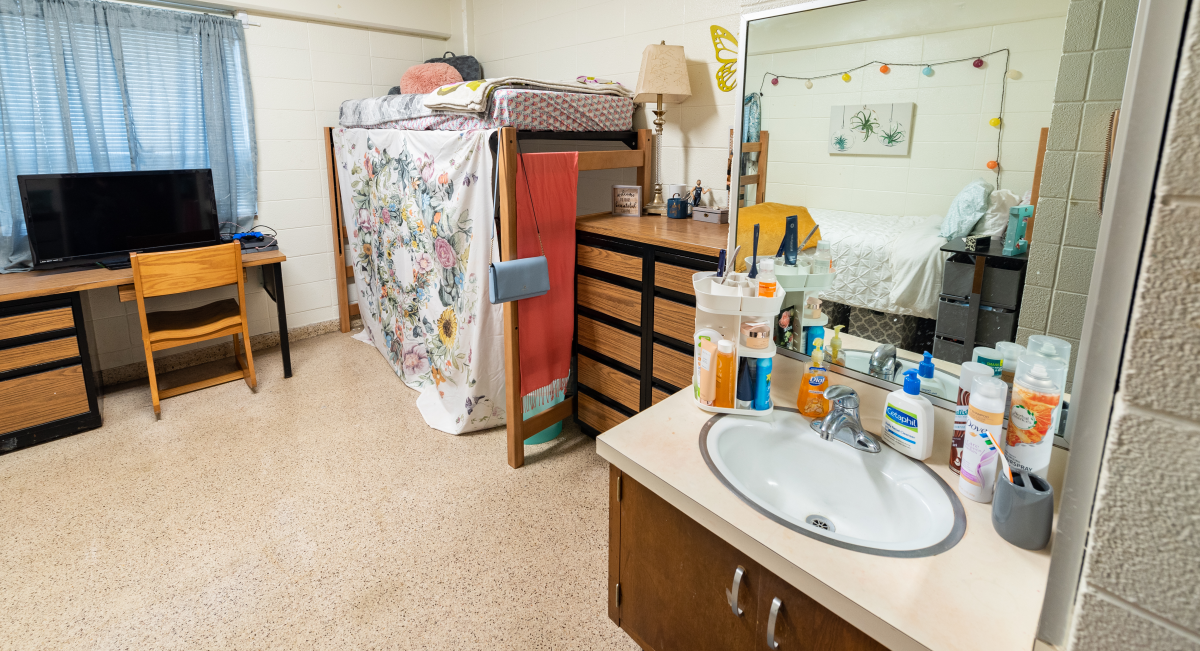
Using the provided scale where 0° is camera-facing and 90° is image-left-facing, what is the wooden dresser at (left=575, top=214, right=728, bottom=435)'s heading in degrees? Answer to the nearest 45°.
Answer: approximately 45°

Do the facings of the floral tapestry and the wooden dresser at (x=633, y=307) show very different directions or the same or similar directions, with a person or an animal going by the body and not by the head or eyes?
same or similar directions

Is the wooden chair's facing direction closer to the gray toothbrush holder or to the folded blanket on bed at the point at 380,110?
the folded blanket on bed

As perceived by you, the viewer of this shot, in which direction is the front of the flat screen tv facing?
facing the viewer and to the right of the viewer

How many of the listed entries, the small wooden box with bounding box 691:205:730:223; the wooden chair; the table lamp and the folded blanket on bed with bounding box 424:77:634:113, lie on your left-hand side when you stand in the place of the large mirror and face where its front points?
0

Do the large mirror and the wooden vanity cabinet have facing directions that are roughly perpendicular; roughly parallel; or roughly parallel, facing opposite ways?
roughly parallel

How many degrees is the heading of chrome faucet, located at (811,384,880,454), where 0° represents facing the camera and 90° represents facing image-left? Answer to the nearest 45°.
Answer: approximately 45°

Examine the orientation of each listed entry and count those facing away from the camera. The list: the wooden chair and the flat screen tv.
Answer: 1

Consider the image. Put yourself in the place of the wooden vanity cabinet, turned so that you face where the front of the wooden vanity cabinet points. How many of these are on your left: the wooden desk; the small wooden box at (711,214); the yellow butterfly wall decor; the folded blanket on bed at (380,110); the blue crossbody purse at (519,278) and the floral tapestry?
0

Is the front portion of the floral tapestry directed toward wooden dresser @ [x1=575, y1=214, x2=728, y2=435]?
no

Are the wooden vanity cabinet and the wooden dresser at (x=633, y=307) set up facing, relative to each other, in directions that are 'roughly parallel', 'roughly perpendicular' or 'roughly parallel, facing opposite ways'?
roughly parallel

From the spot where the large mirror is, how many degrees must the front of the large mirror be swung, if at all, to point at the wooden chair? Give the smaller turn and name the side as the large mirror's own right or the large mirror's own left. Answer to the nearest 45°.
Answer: approximately 45° to the large mirror's own right

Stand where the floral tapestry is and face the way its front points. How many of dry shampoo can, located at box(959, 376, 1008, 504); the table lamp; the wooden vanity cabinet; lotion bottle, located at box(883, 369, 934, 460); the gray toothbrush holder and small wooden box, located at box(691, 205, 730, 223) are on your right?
0

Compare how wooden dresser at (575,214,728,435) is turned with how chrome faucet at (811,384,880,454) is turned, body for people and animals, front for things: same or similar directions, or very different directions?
same or similar directions

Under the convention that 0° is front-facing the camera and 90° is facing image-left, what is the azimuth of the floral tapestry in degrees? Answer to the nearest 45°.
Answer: approximately 45°

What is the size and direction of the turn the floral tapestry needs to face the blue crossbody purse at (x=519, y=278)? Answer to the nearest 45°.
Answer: approximately 45° to its left

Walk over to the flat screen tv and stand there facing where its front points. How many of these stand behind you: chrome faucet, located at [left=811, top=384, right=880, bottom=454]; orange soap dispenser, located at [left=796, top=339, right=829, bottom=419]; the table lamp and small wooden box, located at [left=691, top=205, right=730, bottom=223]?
0

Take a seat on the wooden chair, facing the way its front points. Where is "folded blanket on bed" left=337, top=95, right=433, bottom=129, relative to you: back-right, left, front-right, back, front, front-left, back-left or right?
right
